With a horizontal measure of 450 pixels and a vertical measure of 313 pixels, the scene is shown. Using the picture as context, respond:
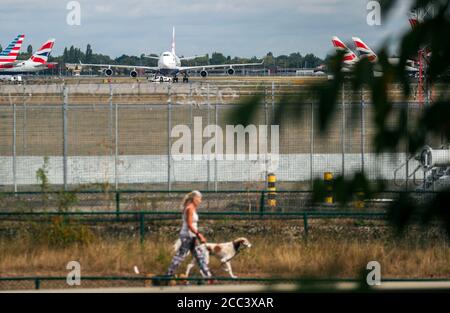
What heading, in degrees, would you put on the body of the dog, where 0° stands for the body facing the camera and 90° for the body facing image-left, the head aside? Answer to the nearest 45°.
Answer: approximately 270°

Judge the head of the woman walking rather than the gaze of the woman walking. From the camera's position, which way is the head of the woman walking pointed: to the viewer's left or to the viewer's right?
to the viewer's right

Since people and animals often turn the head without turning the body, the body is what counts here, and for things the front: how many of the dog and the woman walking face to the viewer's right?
2

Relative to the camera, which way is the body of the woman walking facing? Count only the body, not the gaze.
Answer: to the viewer's right

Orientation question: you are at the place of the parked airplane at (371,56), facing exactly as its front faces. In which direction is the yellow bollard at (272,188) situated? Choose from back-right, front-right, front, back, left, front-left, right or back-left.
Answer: right
